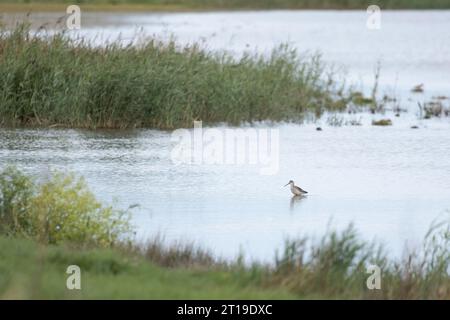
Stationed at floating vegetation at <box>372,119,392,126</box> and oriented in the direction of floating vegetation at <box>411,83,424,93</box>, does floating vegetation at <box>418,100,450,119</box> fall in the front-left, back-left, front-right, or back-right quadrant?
front-right

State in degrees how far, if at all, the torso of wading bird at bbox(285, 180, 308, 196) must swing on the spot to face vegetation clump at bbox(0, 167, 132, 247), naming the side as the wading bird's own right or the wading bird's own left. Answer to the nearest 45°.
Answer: approximately 45° to the wading bird's own left

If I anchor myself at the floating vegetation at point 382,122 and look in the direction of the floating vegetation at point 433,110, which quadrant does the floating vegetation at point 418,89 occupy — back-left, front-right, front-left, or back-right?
front-left

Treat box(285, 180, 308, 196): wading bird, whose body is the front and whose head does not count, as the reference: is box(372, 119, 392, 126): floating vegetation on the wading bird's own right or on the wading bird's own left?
on the wading bird's own right

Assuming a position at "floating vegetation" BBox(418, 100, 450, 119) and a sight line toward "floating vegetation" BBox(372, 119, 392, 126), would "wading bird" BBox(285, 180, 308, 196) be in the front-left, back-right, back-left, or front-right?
front-left

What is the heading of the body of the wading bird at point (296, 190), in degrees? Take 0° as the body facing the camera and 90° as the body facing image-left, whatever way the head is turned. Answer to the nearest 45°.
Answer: approximately 90°

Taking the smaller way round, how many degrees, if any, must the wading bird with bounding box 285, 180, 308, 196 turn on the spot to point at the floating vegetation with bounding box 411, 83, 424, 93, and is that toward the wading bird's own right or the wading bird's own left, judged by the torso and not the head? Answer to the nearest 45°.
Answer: approximately 90° to the wading bird's own right
